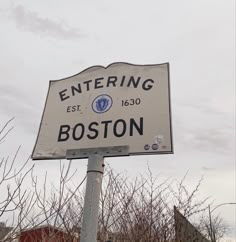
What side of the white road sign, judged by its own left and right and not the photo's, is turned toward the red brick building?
back

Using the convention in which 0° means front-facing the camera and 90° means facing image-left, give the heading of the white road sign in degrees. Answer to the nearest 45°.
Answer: approximately 0°
